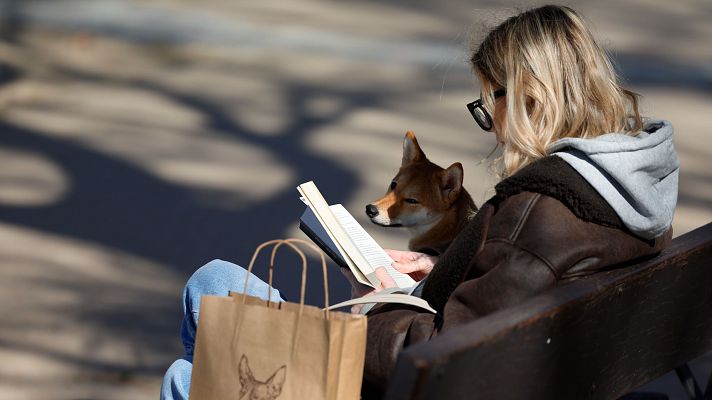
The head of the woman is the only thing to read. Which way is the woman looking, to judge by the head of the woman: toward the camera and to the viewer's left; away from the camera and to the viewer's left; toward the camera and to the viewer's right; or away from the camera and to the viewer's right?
away from the camera and to the viewer's left

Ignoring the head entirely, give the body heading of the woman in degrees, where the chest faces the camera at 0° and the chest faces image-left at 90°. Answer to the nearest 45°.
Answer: approximately 90°
